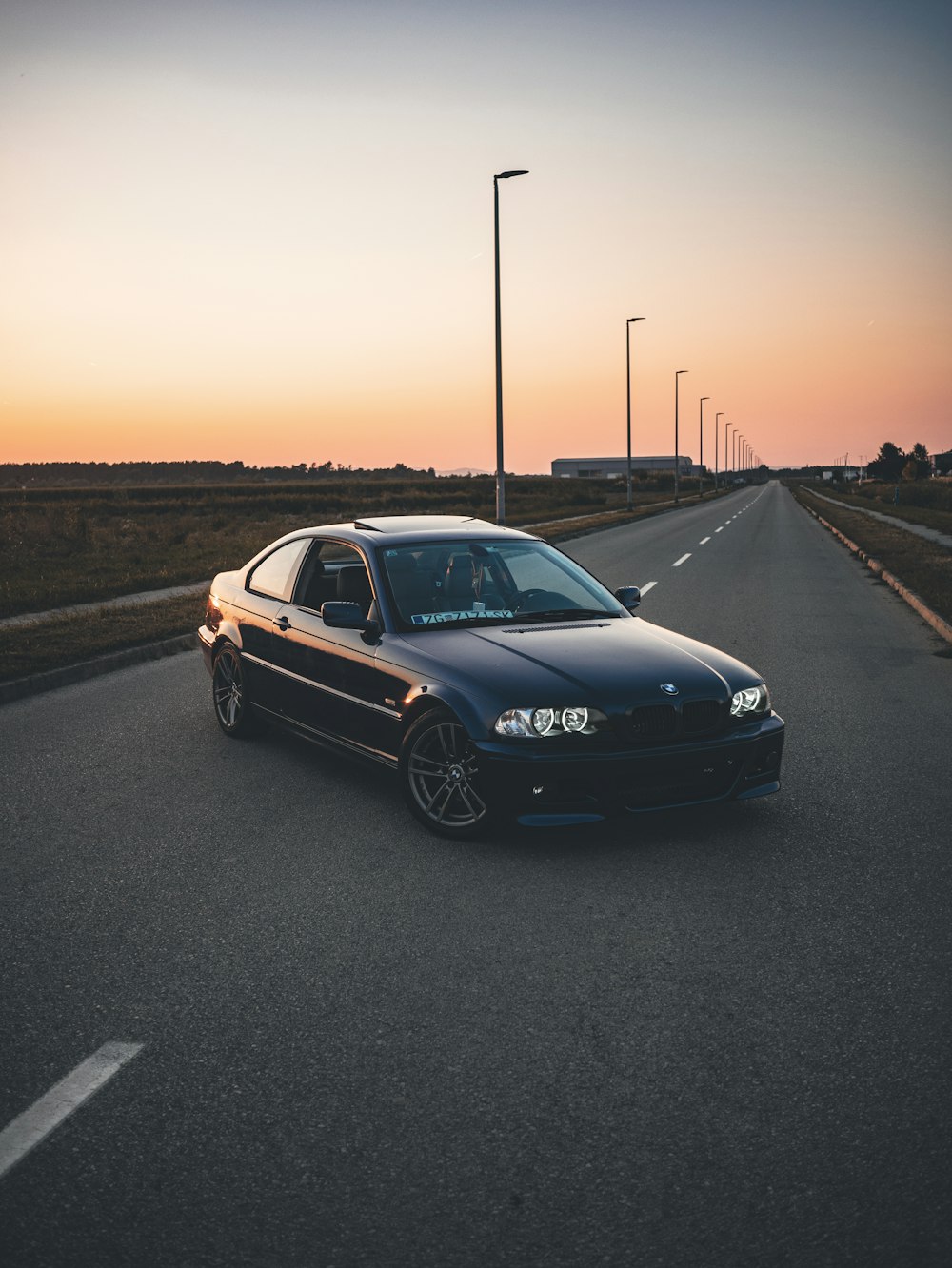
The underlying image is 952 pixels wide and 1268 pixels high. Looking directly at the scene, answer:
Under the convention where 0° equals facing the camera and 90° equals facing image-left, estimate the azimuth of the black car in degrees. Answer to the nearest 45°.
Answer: approximately 315°
